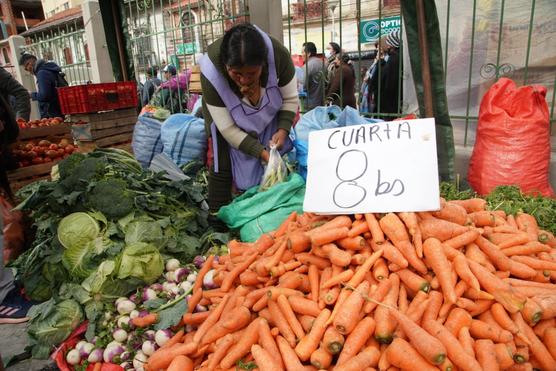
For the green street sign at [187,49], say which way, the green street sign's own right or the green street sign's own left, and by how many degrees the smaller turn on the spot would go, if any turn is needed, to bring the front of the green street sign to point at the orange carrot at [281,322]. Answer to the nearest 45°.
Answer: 0° — it already faces it

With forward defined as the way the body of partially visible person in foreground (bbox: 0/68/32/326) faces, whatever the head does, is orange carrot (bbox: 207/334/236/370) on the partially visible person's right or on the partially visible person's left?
on the partially visible person's right

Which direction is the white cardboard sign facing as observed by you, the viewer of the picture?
facing the viewer

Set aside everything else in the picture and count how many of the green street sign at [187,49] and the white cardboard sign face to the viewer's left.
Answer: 0

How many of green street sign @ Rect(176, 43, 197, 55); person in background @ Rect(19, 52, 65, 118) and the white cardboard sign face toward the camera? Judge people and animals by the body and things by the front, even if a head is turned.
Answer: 2

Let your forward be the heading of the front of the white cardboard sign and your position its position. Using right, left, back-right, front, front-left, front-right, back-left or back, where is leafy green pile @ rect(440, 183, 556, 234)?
back-left

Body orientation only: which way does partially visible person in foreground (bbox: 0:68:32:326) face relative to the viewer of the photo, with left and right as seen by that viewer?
facing to the right of the viewer

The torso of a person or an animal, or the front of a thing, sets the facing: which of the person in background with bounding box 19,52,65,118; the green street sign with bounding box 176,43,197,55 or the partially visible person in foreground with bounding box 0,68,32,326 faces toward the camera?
the green street sign

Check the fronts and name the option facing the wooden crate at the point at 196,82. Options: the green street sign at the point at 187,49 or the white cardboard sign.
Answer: the green street sign

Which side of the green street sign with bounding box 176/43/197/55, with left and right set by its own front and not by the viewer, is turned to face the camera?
front
